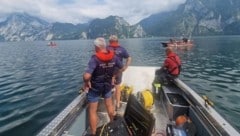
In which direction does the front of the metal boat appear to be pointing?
away from the camera
